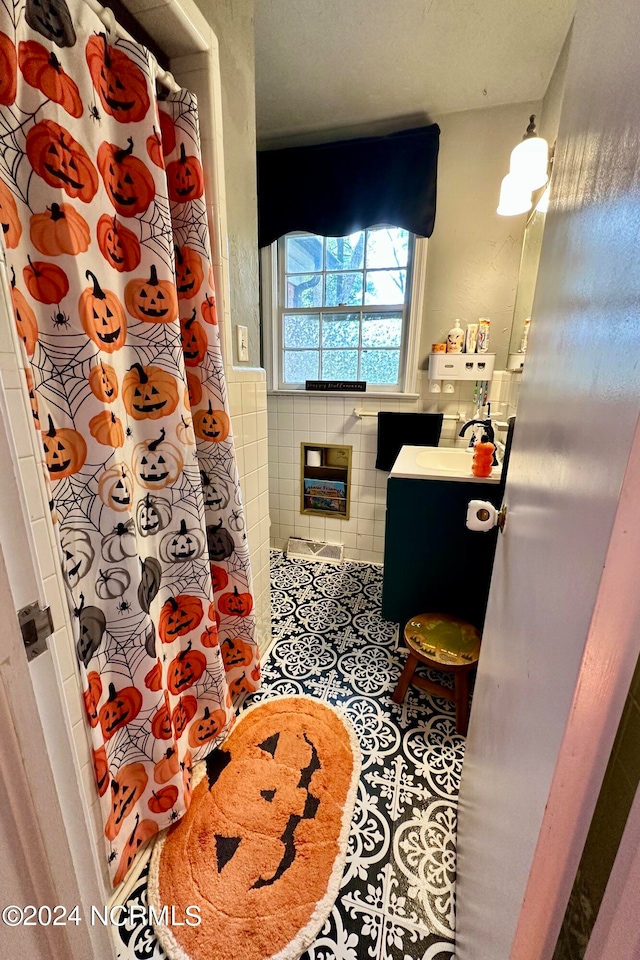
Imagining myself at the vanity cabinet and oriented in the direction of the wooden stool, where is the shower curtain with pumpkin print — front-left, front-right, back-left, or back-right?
front-right

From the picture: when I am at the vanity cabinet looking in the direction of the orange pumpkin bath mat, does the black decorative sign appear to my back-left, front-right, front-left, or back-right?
back-right

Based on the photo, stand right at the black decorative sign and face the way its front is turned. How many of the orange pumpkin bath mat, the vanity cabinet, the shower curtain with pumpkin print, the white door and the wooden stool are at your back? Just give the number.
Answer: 0

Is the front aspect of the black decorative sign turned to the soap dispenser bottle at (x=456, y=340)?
no

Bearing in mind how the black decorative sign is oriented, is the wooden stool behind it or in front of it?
in front

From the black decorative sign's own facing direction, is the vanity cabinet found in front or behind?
in front

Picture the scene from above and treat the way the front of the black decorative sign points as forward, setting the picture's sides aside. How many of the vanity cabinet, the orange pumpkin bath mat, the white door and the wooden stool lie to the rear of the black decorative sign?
0

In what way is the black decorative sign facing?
toward the camera

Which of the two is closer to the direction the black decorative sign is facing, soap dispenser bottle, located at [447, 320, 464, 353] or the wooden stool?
the wooden stool

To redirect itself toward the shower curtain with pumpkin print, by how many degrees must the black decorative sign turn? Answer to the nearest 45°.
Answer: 0° — it already faces it

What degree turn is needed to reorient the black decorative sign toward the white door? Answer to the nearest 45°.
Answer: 0° — it already faces it

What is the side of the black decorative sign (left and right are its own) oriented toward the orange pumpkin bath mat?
front

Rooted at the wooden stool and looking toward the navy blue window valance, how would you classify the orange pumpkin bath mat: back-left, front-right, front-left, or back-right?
back-left

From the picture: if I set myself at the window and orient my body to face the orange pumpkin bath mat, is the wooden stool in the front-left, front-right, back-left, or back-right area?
front-left
